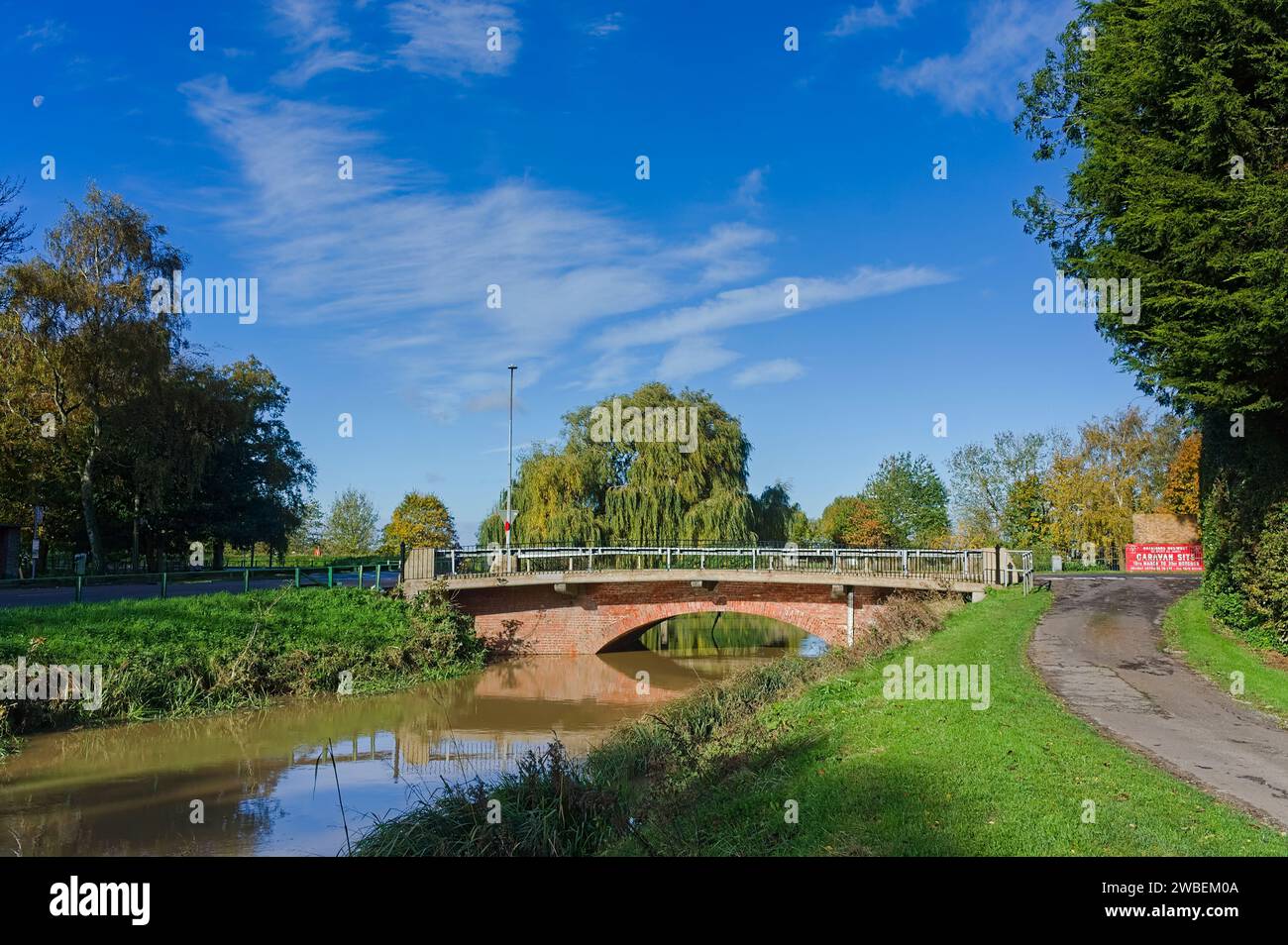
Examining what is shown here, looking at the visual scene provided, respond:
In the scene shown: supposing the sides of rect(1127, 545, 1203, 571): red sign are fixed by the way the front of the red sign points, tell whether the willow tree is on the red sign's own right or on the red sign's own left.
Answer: on the red sign's own right

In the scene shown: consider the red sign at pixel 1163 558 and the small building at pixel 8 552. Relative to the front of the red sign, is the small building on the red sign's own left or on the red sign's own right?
on the red sign's own right

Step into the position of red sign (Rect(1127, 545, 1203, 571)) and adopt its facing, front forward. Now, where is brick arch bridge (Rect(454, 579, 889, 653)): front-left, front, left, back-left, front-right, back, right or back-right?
front-right

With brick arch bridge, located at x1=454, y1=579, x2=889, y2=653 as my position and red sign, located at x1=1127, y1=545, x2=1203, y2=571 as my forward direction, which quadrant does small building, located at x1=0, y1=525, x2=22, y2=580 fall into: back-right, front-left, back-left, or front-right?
back-left

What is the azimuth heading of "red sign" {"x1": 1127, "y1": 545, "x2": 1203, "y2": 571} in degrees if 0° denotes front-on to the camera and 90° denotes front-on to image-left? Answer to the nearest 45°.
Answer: approximately 0°

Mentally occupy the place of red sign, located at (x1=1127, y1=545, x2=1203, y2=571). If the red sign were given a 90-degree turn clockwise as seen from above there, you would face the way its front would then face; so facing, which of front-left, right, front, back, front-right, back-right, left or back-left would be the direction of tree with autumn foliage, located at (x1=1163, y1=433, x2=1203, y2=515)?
right
